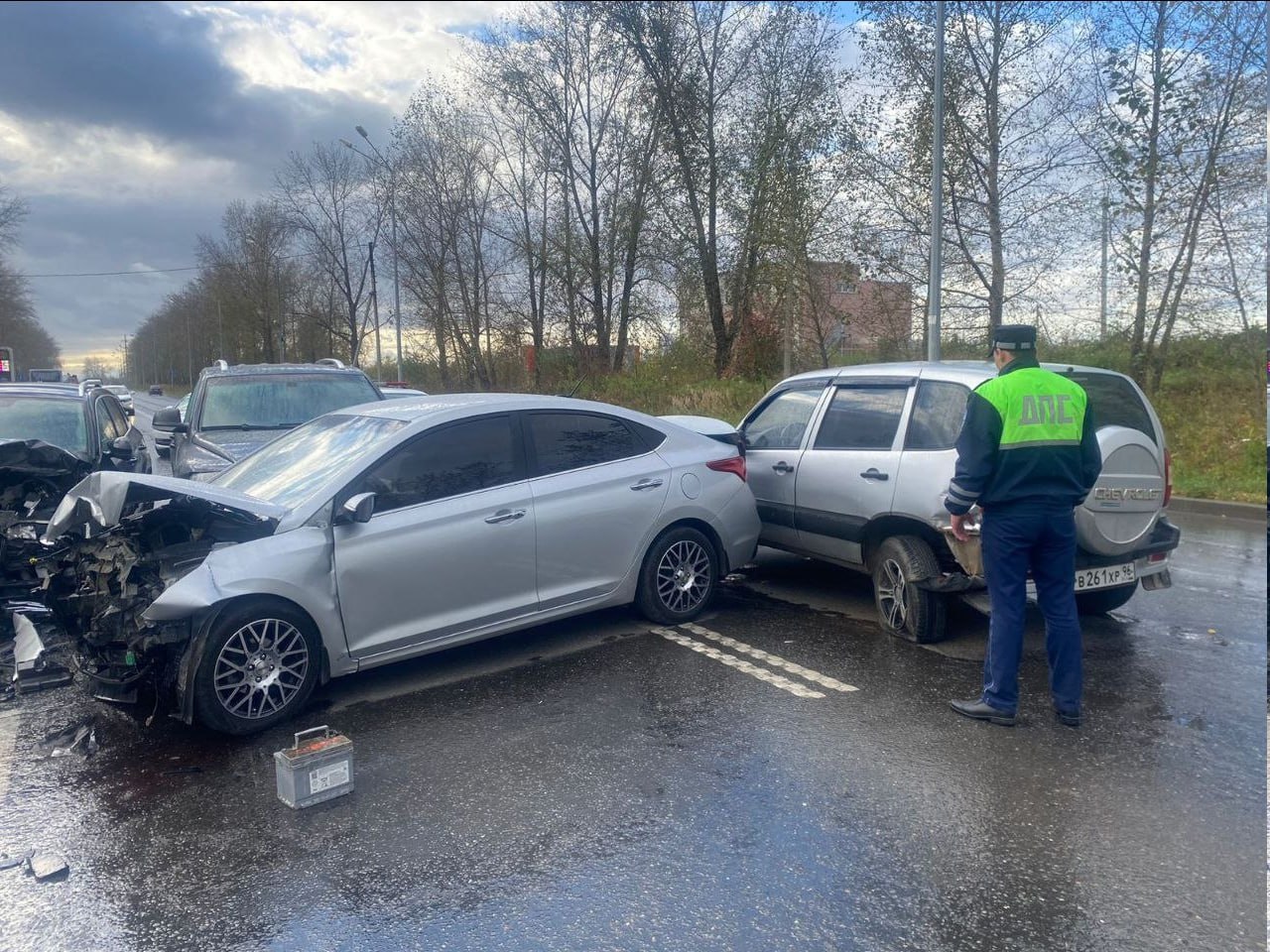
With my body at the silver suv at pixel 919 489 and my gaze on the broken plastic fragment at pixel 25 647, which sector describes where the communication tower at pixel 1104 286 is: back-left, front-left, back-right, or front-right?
back-right

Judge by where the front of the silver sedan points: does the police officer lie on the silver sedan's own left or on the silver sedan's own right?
on the silver sedan's own left

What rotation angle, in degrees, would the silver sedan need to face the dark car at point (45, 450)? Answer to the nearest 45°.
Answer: approximately 90° to its right

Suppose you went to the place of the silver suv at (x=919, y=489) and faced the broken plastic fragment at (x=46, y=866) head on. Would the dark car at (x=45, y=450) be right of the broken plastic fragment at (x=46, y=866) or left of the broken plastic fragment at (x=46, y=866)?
right

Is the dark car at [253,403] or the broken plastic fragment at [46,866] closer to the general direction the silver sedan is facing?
the broken plastic fragment

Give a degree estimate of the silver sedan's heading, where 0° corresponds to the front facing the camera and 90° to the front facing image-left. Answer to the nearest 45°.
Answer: approximately 45°

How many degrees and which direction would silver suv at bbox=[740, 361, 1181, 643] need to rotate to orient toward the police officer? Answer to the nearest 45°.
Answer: approximately 180°

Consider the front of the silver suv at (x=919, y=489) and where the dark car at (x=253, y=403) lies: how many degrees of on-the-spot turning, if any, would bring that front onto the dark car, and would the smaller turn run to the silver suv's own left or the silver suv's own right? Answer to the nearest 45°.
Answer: approximately 45° to the silver suv's own left

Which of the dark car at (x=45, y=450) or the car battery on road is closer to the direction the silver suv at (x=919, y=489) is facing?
the dark car

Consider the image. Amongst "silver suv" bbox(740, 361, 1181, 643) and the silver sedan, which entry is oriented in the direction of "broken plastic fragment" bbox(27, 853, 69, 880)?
the silver sedan

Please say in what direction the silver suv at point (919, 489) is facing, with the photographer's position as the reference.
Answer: facing away from the viewer and to the left of the viewer

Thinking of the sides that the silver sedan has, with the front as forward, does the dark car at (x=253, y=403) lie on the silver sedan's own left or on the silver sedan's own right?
on the silver sedan's own right

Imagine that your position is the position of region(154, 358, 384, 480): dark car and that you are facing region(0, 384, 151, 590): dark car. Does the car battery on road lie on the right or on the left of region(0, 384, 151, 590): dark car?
left

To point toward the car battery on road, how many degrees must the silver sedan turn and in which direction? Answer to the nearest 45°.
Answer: approximately 45° to its left

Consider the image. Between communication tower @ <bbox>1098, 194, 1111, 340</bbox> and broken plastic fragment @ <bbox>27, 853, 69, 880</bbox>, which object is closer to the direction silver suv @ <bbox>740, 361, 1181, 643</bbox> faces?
the communication tower
